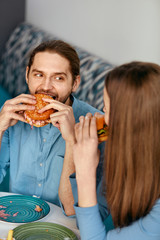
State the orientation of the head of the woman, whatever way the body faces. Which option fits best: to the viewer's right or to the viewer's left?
to the viewer's left

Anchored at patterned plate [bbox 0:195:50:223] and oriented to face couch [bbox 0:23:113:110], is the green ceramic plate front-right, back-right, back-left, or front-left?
back-right

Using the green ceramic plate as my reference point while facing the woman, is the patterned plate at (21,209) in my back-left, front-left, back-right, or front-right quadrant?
back-left

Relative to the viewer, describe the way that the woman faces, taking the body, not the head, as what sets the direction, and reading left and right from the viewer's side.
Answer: facing away from the viewer and to the left of the viewer
